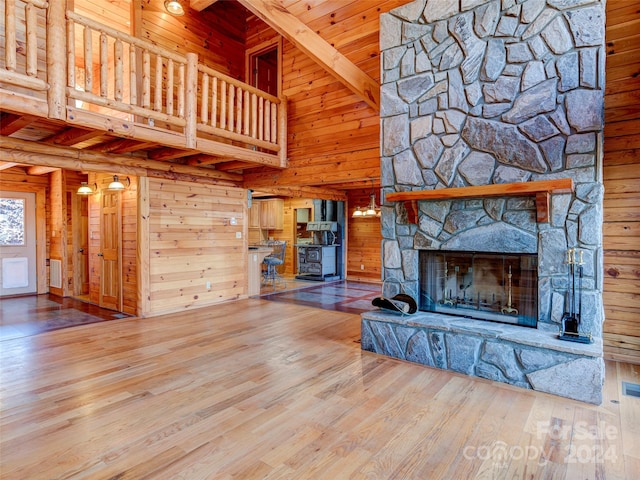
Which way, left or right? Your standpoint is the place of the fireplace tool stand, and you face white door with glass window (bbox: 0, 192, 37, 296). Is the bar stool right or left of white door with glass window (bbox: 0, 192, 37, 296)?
right

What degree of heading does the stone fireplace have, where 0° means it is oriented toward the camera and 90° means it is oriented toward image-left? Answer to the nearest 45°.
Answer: approximately 45°

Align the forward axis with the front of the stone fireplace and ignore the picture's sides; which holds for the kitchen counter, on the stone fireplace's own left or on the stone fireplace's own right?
on the stone fireplace's own right

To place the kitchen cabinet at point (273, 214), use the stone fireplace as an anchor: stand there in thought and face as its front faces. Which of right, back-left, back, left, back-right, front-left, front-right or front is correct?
right

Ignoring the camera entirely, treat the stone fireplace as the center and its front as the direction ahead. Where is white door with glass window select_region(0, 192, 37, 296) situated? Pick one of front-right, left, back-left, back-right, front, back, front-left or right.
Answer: front-right

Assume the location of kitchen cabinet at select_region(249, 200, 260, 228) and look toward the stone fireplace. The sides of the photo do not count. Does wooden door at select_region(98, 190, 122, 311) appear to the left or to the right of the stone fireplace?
right

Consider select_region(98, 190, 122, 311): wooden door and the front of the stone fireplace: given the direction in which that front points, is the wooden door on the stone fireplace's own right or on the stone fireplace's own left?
on the stone fireplace's own right

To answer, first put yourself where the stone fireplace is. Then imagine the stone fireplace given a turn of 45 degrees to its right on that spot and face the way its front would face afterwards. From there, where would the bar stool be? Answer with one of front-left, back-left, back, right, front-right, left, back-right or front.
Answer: front-right
